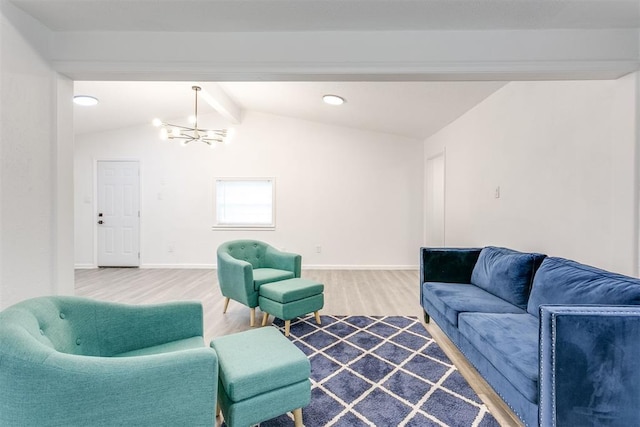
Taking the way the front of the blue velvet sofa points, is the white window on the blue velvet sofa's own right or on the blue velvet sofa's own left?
on the blue velvet sofa's own right

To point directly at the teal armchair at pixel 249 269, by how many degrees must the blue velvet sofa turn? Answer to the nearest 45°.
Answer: approximately 45° to its right

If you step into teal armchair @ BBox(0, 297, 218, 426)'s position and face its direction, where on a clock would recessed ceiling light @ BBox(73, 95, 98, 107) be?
The recessed ceiling light is roughly at 9 o'clock from the teal armchair.

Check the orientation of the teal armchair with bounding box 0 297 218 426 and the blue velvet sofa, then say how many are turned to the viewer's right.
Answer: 1

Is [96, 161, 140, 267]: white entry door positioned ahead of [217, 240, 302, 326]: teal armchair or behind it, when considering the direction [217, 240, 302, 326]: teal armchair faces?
behind

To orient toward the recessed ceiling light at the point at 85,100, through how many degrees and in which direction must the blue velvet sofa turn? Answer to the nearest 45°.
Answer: approximately 45° to its right

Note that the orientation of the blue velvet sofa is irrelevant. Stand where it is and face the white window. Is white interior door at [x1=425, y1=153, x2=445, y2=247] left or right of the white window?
right

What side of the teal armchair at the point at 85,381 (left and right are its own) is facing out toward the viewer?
right

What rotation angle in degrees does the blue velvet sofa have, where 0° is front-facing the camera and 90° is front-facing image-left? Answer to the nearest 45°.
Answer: approximately 45°

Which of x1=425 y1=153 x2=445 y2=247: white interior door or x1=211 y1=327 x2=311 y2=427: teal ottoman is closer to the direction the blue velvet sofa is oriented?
the teal ottoman
